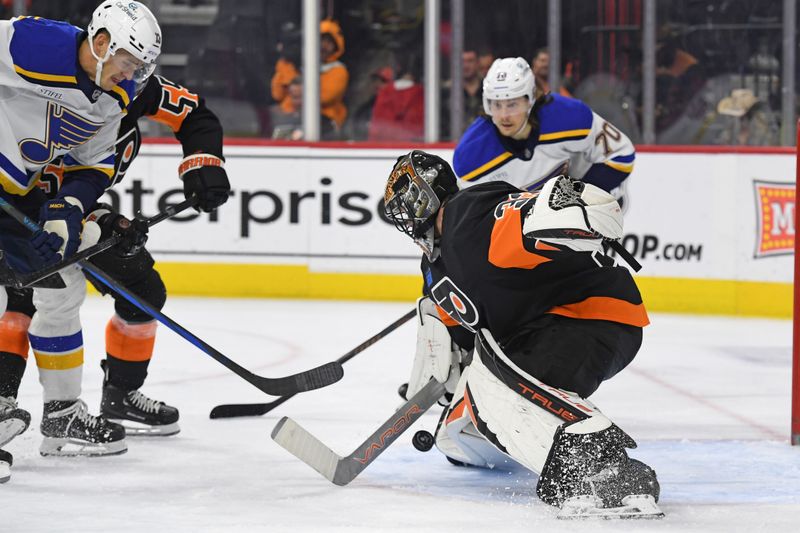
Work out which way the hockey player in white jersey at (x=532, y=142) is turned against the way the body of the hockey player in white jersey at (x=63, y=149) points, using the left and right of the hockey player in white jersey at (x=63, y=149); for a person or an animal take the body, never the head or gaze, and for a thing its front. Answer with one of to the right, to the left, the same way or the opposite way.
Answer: to the right

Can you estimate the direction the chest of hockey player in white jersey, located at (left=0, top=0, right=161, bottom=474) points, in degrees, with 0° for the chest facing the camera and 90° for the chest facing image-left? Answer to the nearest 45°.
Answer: approximately 315°

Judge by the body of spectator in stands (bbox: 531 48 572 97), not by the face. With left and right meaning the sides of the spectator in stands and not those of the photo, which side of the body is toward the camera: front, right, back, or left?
front

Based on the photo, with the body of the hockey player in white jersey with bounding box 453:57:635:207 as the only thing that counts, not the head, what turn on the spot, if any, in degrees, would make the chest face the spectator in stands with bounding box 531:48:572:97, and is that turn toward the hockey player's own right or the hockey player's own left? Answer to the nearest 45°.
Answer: approximately 135° to the hockey player's own right

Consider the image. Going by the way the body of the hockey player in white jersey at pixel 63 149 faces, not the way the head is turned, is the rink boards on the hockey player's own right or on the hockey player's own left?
on the hockey player's own left

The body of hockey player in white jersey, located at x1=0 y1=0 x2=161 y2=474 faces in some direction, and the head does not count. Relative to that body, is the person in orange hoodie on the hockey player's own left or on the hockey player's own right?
on the hockey player's own left

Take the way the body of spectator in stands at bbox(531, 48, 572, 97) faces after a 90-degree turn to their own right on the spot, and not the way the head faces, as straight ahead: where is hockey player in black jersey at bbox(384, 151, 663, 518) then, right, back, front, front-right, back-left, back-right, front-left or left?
left

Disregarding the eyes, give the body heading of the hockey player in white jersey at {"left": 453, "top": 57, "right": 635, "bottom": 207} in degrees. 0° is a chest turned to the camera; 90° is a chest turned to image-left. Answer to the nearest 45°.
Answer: approximately 45°

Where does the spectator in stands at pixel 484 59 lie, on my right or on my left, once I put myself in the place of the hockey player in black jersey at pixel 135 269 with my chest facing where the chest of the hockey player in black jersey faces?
on my left

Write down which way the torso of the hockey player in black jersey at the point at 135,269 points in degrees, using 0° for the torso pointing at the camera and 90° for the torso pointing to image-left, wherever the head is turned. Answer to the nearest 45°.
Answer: approximately 315°

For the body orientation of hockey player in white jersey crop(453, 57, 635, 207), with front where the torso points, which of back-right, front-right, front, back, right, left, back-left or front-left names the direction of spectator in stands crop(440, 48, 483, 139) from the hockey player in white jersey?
back-right

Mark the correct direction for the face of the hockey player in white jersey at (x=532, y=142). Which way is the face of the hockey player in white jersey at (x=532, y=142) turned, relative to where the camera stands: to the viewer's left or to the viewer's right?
to the viewer's left
